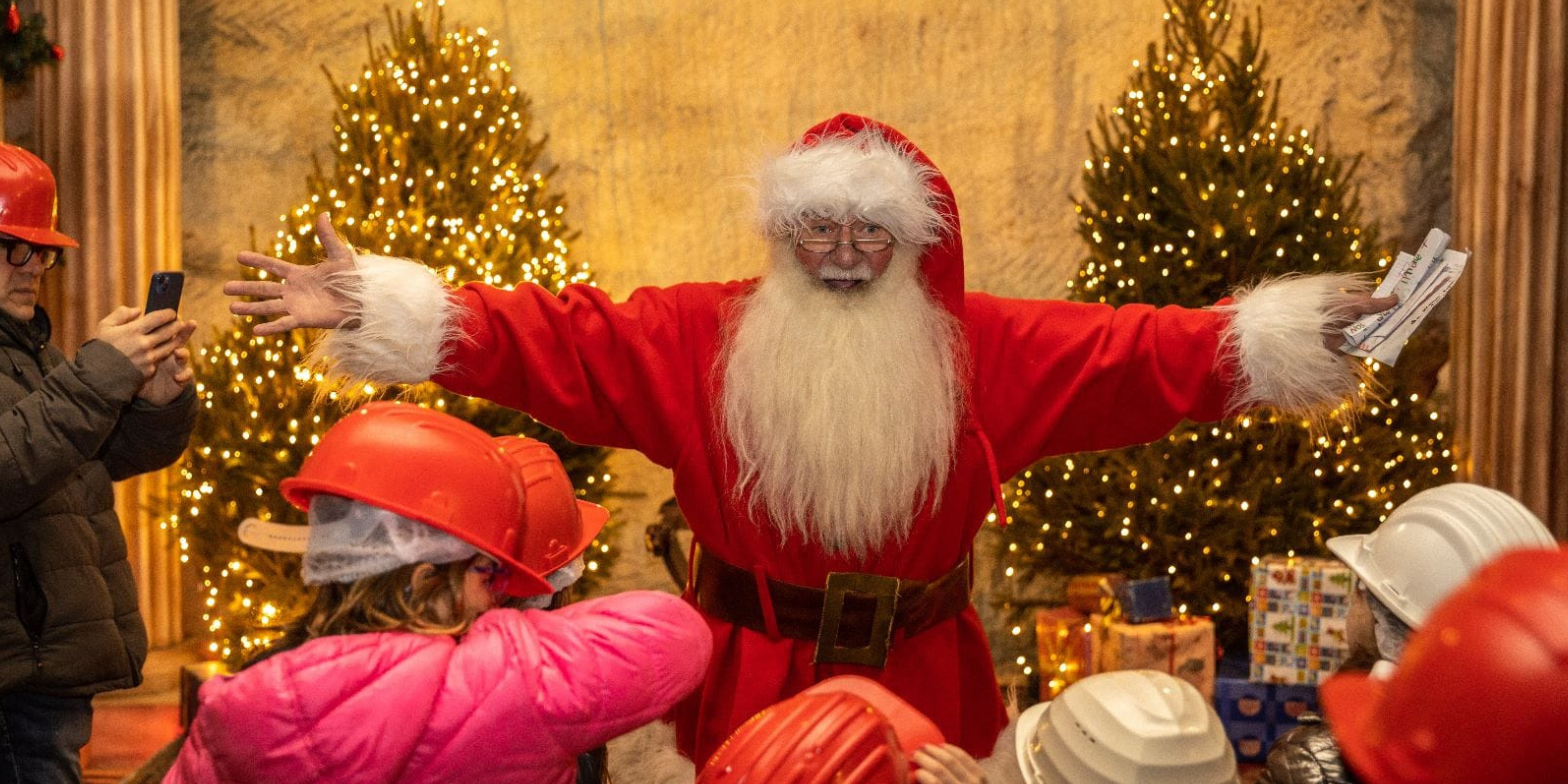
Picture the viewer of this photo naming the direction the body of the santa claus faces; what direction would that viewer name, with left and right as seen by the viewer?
facing the viewer

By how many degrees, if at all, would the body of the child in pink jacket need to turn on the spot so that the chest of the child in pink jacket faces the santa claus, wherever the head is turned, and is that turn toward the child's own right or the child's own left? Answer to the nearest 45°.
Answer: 0° — they already face them

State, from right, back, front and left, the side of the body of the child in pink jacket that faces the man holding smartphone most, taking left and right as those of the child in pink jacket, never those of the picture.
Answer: left

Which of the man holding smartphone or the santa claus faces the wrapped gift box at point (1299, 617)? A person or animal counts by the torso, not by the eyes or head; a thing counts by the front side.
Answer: the man holding smartphone

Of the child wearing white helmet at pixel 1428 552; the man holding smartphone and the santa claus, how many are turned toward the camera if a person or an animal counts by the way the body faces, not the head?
1

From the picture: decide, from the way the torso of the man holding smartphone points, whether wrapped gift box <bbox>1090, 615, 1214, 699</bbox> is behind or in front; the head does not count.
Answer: in front

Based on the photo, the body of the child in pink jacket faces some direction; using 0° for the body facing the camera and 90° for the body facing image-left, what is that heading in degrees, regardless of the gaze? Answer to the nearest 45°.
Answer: approximately 225°

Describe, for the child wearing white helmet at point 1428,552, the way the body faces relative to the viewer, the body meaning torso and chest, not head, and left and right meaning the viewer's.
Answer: facing to the left of the viewer

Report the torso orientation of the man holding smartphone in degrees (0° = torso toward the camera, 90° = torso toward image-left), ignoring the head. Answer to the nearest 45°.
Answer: approximately 270°

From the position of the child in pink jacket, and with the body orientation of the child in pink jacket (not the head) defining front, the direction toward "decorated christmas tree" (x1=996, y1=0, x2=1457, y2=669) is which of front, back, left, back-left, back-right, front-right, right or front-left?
front

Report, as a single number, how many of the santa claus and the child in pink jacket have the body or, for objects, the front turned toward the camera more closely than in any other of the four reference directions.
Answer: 1

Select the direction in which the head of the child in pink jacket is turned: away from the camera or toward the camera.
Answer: away from the camera

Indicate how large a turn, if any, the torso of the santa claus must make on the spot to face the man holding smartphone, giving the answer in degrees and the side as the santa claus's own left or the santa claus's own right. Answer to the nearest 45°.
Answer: approximately 90° to the santa claus's own right

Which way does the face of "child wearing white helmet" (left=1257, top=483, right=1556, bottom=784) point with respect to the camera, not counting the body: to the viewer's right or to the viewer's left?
to the viewer's left
